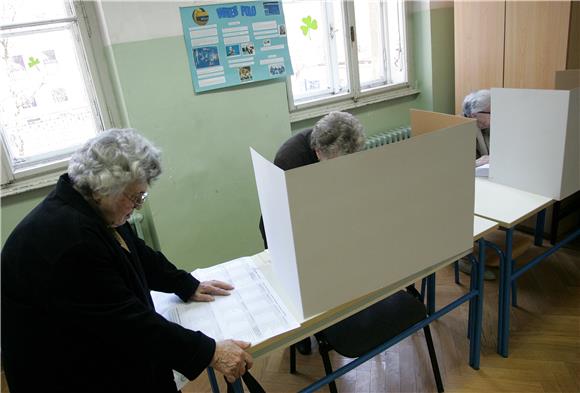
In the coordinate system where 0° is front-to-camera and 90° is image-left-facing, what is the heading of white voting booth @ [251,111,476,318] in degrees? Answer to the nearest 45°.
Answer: approximately 135°

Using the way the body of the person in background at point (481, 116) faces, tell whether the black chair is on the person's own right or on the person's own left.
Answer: on the person's own right

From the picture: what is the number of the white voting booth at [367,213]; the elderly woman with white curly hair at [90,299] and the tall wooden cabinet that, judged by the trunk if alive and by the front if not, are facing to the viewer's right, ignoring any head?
1

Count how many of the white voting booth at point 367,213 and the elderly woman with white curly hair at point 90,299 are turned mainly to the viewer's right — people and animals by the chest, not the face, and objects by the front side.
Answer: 1

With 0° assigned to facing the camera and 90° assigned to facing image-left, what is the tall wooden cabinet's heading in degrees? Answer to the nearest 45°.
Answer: approximately 0°

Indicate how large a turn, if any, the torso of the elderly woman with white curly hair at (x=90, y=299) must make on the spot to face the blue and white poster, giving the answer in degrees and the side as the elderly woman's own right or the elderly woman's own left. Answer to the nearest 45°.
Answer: approximately 45° to the elderly woman's own left

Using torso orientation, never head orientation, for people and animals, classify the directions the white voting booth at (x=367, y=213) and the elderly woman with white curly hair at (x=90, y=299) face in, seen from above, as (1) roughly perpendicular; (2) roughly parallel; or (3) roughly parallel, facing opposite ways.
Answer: roughly perpendicular

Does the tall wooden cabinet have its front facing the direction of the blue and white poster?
no

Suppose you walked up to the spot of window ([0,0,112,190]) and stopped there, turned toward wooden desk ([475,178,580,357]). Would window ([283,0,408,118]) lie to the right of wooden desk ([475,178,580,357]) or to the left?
left

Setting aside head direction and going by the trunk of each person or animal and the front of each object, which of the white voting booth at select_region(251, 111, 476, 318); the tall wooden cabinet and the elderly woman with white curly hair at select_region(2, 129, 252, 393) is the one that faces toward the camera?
the tall wooden cabinet

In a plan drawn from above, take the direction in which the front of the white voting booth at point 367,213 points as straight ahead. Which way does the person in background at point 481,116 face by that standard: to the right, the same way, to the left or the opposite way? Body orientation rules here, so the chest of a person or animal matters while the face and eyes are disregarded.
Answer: the opposite way

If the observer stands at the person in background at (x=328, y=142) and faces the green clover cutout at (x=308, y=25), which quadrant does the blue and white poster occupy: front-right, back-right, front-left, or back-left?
front-left

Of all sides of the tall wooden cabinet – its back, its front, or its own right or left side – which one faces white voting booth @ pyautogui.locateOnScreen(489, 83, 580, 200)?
front

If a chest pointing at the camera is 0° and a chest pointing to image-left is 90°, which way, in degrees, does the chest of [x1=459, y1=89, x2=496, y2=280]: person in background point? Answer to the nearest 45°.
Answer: approximately 315°

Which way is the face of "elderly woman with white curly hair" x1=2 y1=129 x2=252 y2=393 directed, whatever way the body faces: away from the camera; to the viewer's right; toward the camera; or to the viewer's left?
to the viewer's right

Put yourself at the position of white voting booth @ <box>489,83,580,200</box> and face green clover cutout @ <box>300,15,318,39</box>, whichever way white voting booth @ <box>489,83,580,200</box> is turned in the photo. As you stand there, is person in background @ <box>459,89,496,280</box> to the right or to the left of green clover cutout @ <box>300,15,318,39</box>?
right

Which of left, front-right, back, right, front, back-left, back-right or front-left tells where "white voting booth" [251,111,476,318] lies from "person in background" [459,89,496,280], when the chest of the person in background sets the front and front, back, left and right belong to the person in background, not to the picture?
front-right

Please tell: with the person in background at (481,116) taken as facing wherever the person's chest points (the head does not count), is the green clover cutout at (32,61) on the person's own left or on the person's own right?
on the person's own right

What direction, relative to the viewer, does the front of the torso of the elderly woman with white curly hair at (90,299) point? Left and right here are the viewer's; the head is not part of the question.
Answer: facing to the right of the viewer
